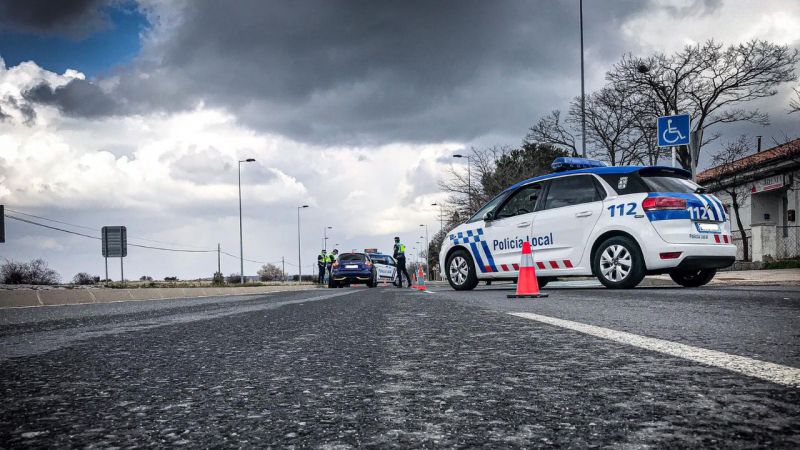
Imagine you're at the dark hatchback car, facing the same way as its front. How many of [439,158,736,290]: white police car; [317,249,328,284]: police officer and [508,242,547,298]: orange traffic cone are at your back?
2

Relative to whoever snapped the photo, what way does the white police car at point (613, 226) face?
facing away from the viewer and to the left of the viewer

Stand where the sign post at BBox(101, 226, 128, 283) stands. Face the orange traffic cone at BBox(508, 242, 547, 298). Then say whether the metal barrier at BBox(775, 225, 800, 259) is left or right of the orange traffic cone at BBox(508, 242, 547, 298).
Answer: left

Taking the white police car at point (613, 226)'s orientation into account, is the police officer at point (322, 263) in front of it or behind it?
in front

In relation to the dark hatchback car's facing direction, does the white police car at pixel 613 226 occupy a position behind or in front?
behind

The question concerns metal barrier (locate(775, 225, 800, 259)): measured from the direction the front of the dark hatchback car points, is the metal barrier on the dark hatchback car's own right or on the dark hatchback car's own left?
on the dark hatchback car's own right

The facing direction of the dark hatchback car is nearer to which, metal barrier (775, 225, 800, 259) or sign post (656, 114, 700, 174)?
the metal barrier

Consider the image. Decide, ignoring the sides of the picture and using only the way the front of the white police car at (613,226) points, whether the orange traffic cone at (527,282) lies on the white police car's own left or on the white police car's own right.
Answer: on the white police car's own left

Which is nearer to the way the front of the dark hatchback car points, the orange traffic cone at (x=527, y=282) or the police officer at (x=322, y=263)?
the police officer

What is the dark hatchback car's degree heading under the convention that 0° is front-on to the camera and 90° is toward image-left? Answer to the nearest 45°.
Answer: approximately 180°

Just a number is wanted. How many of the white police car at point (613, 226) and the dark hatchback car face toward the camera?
0
